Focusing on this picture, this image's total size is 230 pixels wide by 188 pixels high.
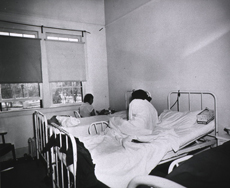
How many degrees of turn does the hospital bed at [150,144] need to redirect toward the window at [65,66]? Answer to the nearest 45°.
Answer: approximately 90° to its right

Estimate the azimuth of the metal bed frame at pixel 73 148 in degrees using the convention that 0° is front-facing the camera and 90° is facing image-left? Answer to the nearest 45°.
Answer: approximately 45°

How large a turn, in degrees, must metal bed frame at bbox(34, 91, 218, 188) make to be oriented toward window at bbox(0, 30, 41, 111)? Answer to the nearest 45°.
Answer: approximately 90° to its right

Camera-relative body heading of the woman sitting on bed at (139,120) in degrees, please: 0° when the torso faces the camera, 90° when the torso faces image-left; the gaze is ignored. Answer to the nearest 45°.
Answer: approximately 135°

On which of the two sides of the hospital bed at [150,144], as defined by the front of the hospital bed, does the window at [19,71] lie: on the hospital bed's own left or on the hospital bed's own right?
on the hospital bed's own right

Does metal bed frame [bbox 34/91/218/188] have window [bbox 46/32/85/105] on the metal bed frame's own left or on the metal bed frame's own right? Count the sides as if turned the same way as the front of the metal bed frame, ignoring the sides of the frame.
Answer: on the metal bed frame's own right

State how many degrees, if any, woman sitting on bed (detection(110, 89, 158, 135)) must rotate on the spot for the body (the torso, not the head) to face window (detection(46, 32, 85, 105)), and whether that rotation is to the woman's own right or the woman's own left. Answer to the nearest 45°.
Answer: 0° — they already face it
